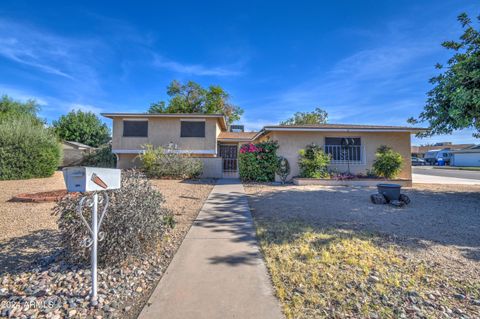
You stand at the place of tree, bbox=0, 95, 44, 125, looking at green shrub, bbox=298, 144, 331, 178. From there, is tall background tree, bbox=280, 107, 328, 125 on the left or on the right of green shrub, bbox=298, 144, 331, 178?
left

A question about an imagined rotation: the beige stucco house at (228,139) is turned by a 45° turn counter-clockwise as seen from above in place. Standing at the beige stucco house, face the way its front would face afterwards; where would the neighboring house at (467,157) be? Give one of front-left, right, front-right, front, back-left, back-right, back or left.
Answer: left

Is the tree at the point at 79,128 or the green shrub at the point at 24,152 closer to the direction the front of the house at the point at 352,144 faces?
the green shrub

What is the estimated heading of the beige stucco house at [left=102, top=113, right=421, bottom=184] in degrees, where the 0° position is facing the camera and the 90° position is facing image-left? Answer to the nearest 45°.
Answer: approximately 0°

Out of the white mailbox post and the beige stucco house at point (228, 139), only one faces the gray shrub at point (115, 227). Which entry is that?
the beige stucco house

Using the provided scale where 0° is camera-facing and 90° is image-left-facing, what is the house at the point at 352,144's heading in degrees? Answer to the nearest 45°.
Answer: approximately 0°

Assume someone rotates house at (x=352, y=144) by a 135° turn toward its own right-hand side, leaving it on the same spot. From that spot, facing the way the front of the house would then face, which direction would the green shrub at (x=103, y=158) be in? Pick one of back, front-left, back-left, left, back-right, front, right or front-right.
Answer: front-left

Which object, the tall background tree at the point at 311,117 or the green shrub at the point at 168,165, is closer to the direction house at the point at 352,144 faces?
the green shrub

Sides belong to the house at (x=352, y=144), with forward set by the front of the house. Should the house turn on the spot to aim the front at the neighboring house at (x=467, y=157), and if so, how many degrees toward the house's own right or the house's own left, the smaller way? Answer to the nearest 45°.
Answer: approximately 135° to the house's own left

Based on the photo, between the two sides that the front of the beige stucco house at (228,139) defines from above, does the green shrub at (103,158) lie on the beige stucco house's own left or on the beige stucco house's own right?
on the beige stucco house's own right

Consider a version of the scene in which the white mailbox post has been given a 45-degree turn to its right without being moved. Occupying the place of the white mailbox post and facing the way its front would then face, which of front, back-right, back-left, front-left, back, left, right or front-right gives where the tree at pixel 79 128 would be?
right
